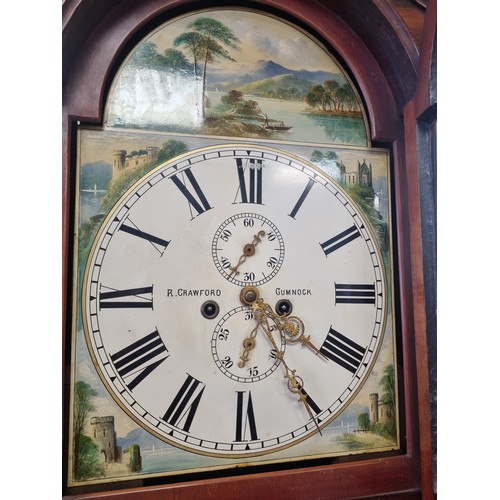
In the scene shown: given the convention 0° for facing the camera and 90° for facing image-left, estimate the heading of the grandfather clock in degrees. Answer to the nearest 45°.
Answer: approximately 0°
